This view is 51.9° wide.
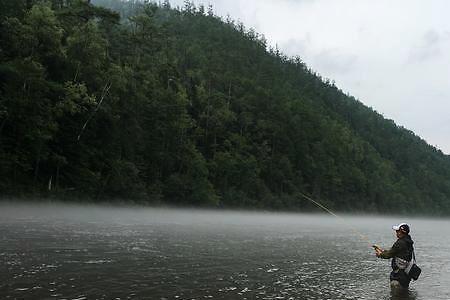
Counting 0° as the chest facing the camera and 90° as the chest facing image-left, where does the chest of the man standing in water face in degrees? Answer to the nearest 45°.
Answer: approximately 90°
